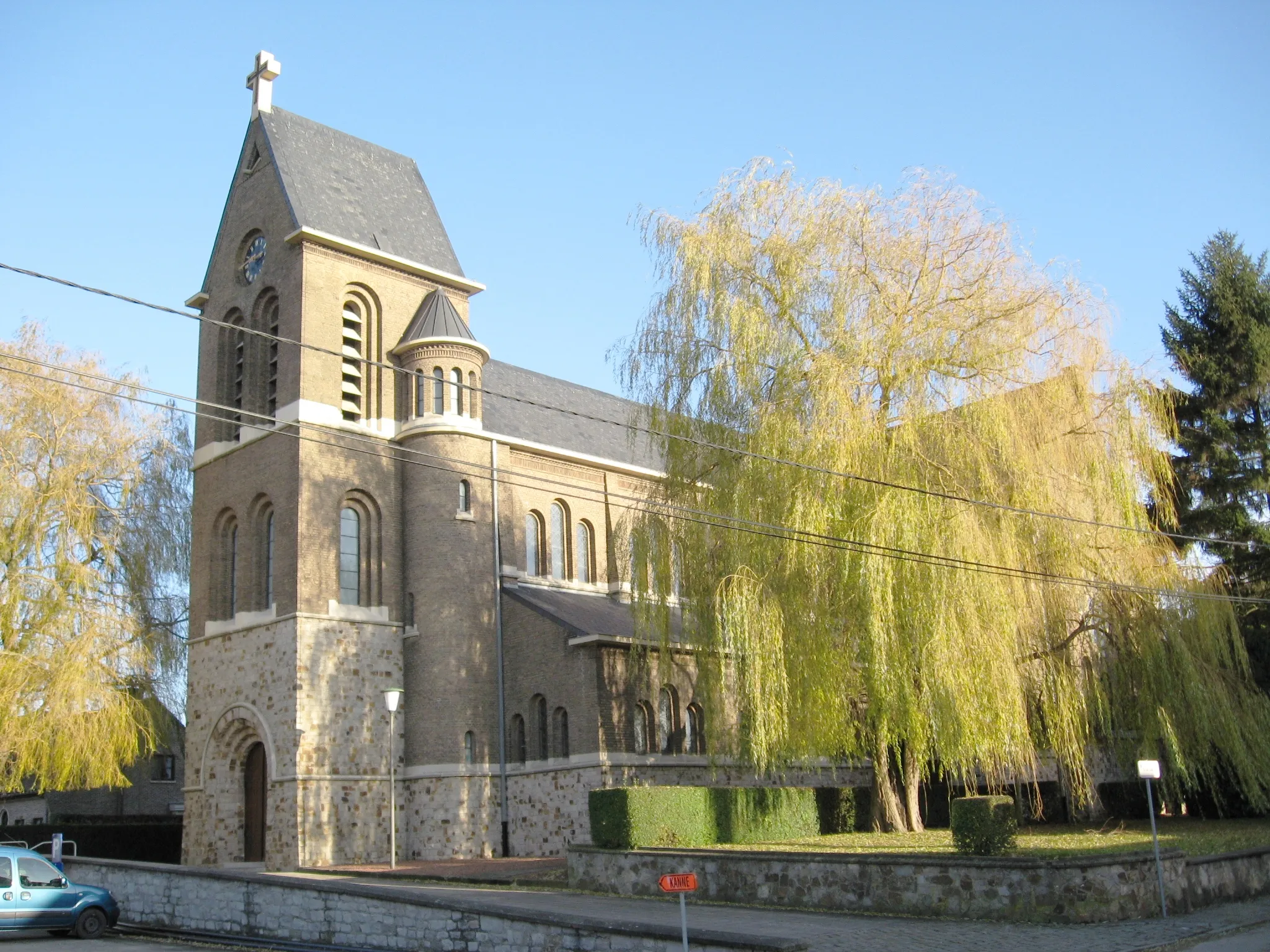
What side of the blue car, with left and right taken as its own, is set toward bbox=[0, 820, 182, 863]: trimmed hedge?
left

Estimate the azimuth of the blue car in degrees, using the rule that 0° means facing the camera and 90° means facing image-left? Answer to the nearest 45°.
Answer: approximately 270°

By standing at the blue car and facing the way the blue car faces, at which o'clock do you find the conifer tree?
The conifer tree is roughly at 12 o'clock from the blue car.

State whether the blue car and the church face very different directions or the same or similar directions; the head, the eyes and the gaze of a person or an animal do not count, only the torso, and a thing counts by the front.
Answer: very different directions

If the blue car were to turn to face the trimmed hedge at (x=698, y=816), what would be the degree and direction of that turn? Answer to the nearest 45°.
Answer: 0° — it already faces it

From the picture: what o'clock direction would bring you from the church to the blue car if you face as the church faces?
The blue car is roughly at 11 o'clock from the church.

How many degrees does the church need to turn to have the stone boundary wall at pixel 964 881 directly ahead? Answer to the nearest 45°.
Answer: approximately 90° to its left

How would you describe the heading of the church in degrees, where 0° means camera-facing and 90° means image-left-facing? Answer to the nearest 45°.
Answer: approximately 45°

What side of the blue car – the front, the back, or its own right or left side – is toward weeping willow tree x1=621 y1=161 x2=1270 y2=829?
front

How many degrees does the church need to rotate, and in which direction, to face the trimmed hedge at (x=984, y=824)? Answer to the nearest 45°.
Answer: approximately 90° to its left

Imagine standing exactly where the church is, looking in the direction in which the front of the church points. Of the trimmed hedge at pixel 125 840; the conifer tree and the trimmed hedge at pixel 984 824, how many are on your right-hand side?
1

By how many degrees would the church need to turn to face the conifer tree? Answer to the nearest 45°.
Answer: approximately 135° to its left

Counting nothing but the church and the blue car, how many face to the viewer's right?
1

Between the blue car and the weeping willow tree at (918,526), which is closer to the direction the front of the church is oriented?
the blue car

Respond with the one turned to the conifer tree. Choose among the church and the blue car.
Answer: the blue car

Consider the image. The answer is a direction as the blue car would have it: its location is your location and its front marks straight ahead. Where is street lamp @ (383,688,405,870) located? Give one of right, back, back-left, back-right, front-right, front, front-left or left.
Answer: front-left
